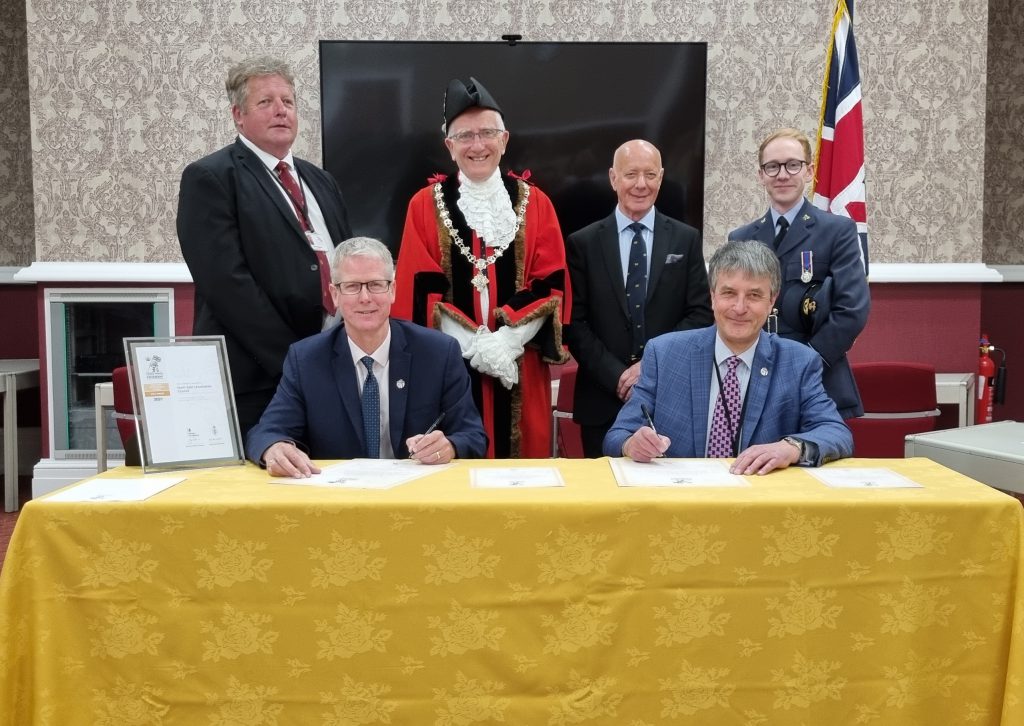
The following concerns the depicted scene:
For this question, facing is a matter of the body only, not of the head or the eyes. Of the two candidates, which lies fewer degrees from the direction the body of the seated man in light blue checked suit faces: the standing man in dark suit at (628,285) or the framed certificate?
the framed certificate

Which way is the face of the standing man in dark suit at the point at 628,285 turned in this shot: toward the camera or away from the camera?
toward the camera

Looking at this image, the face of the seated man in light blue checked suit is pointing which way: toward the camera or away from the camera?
toward the camera

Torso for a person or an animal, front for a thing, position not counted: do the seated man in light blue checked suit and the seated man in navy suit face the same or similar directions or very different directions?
same or similar directions

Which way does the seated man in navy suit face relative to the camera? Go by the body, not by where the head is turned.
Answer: toward the camera

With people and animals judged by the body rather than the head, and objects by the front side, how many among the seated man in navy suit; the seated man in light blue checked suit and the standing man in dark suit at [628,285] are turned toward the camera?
3

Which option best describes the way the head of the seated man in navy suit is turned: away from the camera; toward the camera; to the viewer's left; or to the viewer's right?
toward the camera

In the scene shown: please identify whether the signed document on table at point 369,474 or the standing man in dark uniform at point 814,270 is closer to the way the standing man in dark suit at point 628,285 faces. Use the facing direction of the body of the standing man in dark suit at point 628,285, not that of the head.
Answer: the signed document on table

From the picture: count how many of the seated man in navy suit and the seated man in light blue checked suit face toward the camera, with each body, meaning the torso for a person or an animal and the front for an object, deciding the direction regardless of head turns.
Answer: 2

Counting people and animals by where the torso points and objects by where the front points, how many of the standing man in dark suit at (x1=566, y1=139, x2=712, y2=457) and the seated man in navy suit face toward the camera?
2

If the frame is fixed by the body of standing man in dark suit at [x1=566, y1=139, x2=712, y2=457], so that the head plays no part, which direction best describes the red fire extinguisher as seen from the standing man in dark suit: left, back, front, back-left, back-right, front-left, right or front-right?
back-left

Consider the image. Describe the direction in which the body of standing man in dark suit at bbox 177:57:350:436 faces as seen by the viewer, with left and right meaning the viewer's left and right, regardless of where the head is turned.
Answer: facing the viewer and to the right of the viewer

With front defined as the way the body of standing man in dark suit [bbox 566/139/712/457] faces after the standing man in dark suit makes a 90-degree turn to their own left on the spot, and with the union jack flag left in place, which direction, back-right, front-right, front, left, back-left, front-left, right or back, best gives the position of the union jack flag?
front-left

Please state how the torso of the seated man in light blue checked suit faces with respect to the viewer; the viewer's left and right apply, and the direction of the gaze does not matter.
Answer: facing the viewer

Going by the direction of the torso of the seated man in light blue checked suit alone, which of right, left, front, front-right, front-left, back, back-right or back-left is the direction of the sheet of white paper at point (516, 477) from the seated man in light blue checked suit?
front-right
